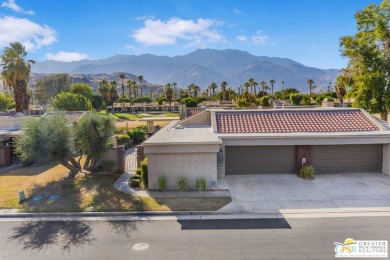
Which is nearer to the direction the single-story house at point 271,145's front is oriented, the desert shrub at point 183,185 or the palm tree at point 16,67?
the desert shrub

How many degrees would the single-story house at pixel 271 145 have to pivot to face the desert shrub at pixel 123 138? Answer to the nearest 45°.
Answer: approximately 135° to its right

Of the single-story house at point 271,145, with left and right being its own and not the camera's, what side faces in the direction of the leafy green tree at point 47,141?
right

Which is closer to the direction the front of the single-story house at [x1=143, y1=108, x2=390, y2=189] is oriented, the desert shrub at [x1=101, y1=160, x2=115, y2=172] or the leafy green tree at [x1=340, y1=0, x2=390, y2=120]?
the desert shrub

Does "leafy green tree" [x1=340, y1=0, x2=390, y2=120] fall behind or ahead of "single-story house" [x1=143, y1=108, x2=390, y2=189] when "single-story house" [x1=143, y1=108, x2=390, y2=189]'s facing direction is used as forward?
behind

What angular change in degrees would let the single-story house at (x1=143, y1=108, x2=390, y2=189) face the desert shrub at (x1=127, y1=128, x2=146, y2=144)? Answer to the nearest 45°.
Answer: approximately 135° to its right

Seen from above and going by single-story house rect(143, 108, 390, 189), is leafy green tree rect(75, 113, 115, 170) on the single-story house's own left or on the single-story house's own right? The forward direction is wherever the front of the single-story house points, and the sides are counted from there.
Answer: on the single-story house's own right

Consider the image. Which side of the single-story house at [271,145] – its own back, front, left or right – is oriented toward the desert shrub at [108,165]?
right

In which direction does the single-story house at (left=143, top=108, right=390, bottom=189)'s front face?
toward the camera
